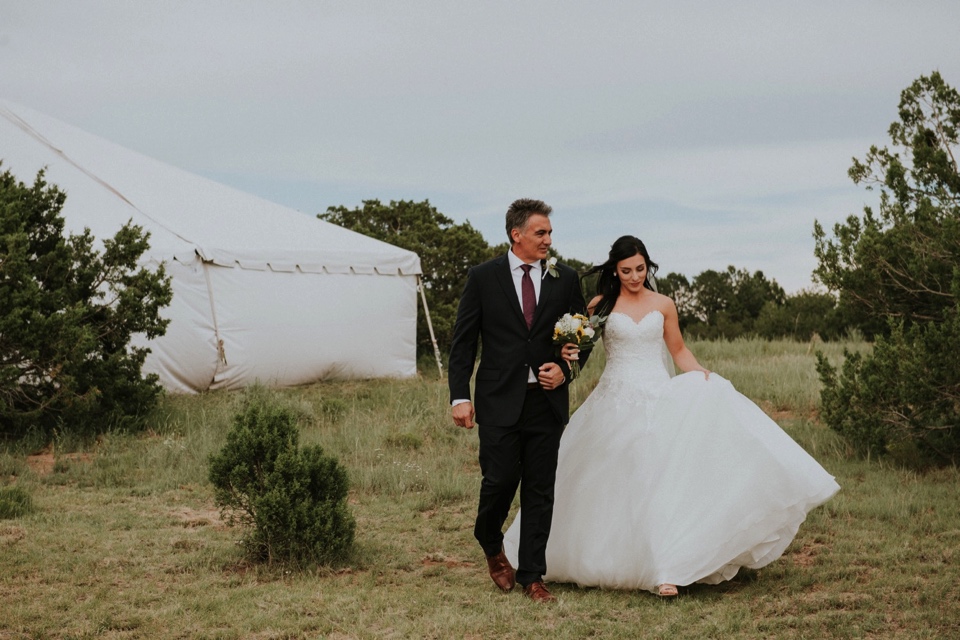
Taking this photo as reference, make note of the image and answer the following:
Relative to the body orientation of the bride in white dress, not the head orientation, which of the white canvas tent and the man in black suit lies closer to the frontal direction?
the man in black suit

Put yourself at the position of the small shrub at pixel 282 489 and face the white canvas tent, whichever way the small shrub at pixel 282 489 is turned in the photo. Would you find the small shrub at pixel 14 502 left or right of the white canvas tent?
left

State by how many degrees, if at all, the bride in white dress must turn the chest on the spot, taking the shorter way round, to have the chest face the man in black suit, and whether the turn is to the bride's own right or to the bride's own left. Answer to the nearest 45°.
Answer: approximately 90° to the bride's own right

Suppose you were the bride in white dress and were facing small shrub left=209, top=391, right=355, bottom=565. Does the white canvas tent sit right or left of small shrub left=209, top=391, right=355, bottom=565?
right

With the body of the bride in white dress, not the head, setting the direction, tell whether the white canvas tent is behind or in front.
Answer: behind

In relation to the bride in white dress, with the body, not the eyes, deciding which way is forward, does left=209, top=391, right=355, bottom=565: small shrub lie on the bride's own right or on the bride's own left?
on the bride's own right

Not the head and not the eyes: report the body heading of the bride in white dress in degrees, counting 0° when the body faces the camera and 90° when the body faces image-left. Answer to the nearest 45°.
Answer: approximately 0°

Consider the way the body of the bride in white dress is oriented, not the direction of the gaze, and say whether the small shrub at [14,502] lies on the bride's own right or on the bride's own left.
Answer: on the bride's own right
